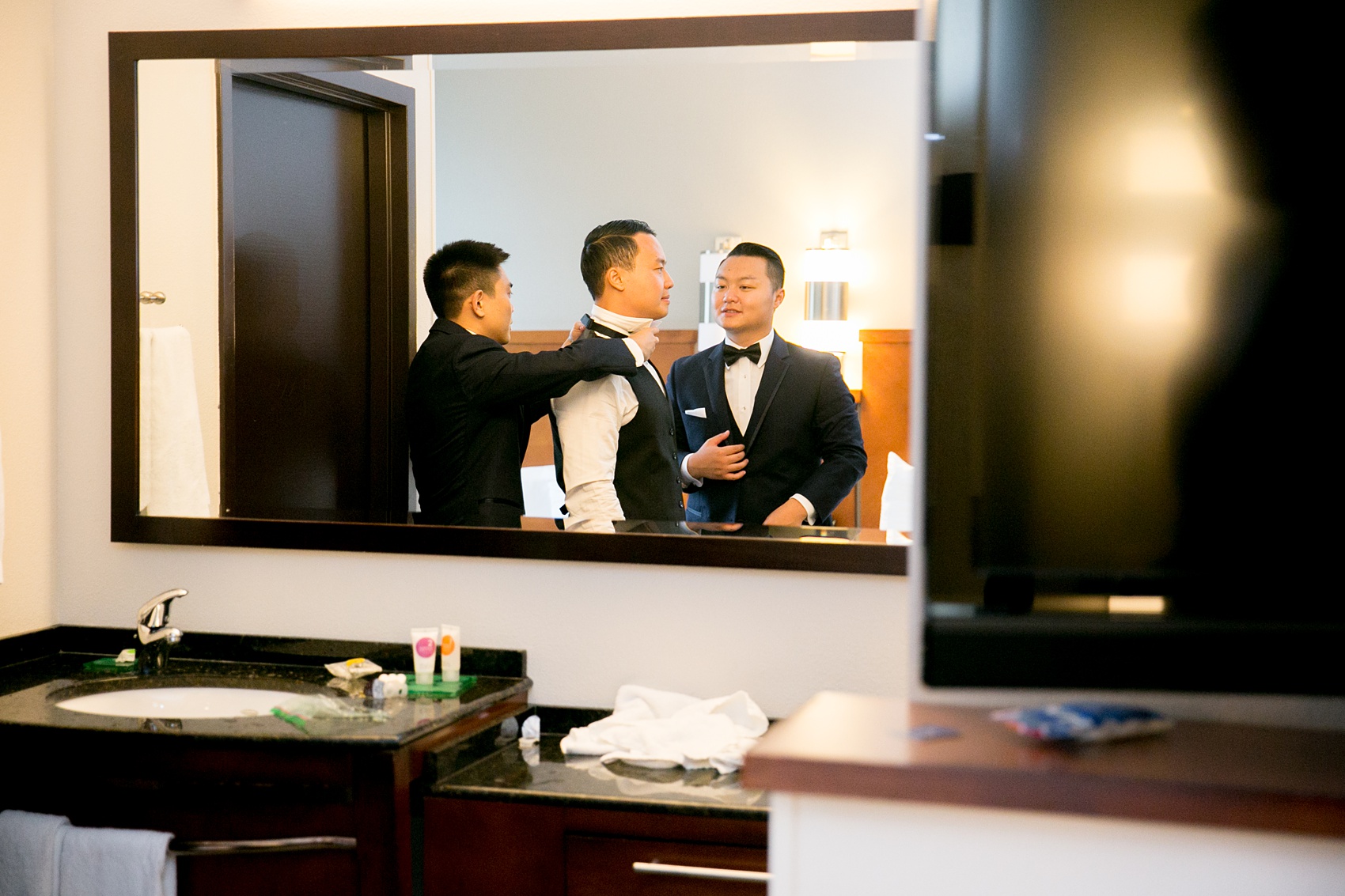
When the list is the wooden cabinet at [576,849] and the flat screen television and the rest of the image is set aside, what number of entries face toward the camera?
2

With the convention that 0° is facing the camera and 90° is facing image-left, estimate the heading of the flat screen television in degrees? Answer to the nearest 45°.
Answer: approximately 0°

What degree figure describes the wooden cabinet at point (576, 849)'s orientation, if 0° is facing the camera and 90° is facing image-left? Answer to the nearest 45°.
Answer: approximately 0°

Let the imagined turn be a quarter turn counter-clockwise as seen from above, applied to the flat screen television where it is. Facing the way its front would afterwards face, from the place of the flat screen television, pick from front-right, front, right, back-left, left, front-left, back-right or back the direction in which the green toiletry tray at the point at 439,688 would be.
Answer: back-left
